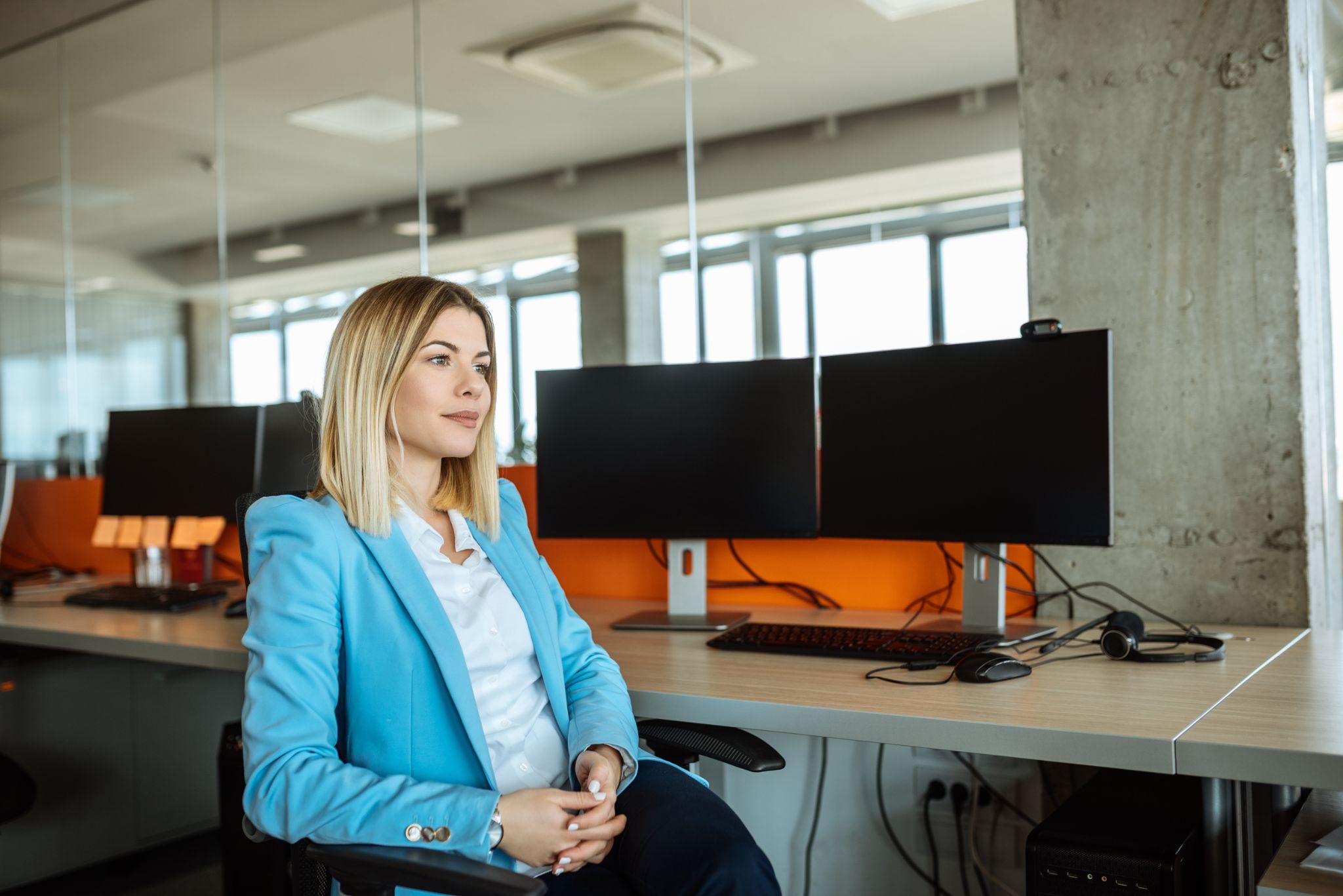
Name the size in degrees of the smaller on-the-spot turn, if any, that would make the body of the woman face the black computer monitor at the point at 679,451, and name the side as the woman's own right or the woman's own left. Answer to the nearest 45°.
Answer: approximately 90° to the woman's own left

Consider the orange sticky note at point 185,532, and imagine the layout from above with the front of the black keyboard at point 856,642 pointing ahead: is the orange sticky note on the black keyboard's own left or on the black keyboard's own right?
on the black keyboard's own right

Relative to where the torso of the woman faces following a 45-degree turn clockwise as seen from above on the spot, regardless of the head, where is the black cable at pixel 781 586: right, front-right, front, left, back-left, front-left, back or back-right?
back-left

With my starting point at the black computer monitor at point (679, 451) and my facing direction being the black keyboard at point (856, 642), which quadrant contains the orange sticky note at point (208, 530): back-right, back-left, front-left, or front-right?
back-right

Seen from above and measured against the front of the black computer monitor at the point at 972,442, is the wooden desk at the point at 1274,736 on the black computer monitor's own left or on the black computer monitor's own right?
on the black computer monitor's own left

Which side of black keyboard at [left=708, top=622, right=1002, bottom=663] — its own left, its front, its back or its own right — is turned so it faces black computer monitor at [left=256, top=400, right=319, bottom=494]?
right

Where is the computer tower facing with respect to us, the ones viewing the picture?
facing the viewer and to the left of the viewer

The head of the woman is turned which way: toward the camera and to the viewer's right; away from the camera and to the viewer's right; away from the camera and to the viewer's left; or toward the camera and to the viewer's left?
toward the camera and to the viewer's right

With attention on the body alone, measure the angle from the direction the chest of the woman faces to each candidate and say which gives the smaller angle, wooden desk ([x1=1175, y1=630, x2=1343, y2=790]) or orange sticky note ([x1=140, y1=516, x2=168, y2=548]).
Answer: the wooden desk

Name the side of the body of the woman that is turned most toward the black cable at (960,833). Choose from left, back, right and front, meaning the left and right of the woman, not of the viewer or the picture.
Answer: left
